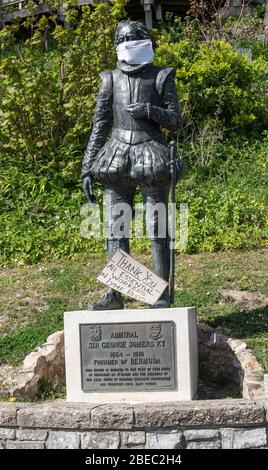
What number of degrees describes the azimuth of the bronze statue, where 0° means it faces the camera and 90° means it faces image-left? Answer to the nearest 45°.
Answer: approximately 0°
